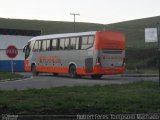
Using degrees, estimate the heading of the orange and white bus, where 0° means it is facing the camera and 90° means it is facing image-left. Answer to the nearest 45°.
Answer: approximately 135°
